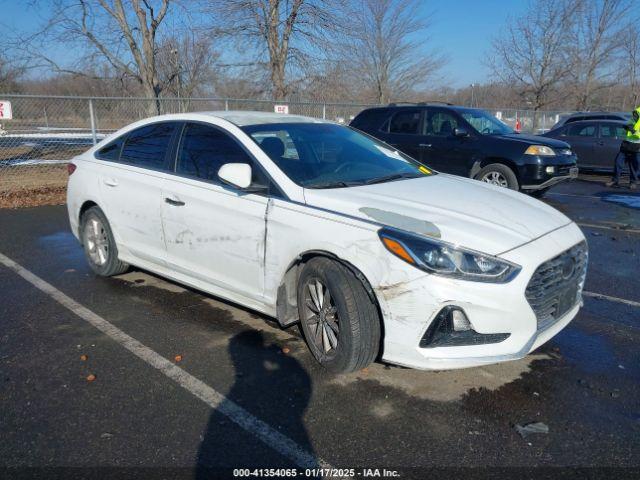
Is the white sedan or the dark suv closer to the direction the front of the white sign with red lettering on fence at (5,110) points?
the white sedan

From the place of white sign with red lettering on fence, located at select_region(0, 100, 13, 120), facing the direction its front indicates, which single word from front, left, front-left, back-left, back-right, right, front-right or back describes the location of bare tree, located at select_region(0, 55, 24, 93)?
back

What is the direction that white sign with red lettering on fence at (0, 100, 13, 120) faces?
toward the camera

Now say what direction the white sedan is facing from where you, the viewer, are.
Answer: facing the viewer and to the right of the viewer

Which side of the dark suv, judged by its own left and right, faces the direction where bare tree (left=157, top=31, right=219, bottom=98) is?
back

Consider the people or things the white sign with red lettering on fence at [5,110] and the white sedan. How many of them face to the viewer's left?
0

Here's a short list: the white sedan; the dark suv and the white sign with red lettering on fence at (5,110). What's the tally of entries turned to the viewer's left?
0

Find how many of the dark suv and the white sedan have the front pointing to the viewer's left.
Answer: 0

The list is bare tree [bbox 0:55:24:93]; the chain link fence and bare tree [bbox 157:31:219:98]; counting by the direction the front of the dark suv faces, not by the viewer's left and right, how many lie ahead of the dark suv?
0

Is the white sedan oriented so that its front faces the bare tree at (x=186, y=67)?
no

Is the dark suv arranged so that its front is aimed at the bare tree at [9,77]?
no

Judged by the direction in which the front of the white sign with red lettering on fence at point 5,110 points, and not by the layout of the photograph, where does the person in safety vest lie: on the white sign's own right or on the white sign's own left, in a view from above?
on the white sign's own left

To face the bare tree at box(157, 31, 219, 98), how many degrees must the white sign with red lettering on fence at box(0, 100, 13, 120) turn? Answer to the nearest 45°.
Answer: approximately 135° to its left

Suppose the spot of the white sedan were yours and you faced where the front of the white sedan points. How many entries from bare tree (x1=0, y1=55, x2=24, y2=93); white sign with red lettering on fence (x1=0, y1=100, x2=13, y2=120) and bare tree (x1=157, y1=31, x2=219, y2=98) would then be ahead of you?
0

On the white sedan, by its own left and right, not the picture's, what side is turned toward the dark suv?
left
